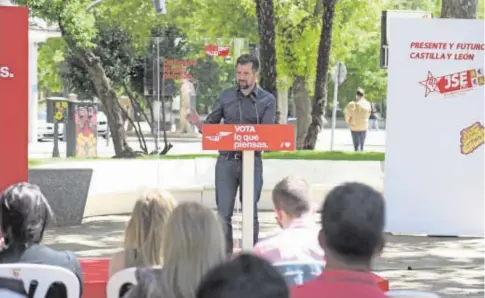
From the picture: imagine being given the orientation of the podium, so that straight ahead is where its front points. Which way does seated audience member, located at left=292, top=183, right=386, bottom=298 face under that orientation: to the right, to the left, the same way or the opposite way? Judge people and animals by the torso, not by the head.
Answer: the opposite way

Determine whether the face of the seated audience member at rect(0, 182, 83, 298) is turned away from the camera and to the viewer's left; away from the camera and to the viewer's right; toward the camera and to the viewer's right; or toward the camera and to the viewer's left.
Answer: away from the camera and to the viewer's right

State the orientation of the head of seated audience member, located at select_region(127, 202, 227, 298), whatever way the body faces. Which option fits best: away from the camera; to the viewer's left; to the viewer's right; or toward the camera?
away from the camera

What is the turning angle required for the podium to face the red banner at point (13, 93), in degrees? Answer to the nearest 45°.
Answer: approximately 90° to its right

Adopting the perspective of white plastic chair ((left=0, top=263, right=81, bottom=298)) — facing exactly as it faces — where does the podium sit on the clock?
The podium is roughly at 1 o'clock from the white plastic chair.

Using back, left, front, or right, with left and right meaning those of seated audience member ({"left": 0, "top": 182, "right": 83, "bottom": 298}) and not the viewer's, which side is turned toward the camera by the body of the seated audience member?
back

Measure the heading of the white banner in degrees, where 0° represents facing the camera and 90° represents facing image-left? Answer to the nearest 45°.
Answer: approximately 0°

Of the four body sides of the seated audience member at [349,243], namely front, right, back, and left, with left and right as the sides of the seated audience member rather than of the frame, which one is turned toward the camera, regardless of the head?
back

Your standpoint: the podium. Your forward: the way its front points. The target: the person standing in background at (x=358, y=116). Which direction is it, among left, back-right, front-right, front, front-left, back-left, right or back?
back
